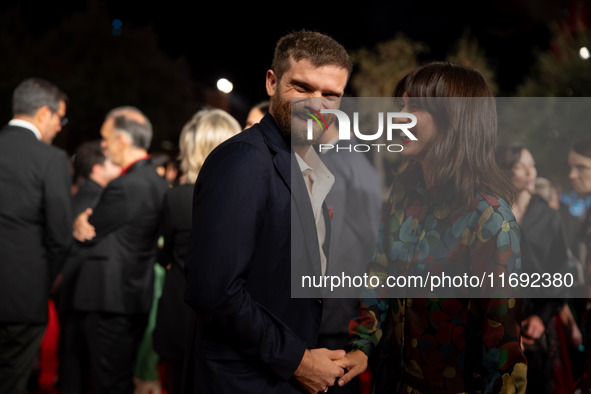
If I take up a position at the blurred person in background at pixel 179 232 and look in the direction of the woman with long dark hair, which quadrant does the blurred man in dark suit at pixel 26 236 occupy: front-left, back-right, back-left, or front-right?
back-right

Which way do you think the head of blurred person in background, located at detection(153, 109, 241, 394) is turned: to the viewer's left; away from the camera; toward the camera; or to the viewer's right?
away from the camera

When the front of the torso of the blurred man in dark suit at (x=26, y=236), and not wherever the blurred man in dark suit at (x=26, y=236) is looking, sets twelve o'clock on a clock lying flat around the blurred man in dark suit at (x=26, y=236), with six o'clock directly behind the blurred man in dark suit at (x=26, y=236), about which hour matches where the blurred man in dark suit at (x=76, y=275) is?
the blurred man in dark suit at (x=76, y=275) is roughly at 11 o'clock from the blurred man in dark suit at (x=26, y=236).

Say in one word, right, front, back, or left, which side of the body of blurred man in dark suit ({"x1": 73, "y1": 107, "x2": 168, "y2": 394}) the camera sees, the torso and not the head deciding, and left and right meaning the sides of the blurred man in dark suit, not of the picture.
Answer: left

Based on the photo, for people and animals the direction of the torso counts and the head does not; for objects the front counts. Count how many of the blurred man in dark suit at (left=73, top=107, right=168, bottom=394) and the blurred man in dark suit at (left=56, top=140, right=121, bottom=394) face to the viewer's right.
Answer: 1

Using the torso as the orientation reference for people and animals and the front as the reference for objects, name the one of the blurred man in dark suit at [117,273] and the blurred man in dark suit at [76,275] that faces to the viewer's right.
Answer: the blurred man in dark suit at [76,275]

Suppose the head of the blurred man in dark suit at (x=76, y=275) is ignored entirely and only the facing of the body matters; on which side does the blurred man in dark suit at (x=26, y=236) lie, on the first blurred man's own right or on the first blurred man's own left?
on the first blurred man's own right

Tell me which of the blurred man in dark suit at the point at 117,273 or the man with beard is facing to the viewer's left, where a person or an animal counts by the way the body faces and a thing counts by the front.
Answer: the blurred man in dark suit

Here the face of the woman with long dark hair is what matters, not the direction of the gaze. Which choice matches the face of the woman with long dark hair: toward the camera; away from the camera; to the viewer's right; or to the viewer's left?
to the viewer's left

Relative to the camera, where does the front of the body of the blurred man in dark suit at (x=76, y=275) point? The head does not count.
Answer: to the viewer's right
